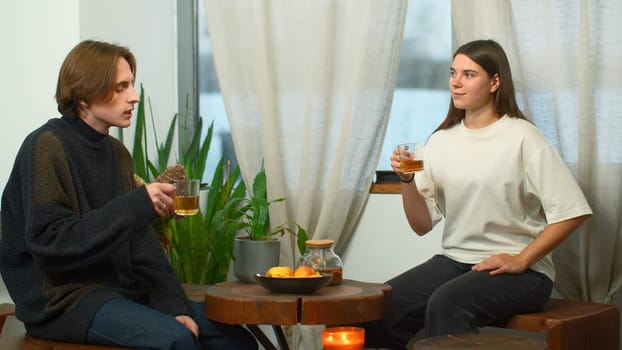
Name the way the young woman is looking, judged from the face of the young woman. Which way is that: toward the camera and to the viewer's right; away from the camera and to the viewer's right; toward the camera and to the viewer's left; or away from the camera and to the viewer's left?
toward the camera and to the viewer's left

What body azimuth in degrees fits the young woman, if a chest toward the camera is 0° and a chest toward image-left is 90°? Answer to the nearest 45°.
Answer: approximately 45°

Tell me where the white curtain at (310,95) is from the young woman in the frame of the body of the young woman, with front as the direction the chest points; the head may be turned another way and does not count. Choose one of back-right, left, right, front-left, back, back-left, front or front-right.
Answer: right

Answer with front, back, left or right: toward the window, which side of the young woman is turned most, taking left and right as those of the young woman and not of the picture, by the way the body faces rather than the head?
right

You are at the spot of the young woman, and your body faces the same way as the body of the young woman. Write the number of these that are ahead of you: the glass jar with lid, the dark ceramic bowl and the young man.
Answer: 3

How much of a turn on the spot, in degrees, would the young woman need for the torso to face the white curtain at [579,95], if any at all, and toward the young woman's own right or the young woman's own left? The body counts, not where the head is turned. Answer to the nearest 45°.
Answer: approximately 180°

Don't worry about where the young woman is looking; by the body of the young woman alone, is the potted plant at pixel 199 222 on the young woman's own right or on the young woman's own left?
on the young woman's own right

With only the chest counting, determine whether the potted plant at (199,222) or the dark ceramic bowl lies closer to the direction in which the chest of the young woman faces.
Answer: the dark ceramic bowl

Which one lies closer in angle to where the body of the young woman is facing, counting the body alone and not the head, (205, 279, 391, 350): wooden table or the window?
the wooden table

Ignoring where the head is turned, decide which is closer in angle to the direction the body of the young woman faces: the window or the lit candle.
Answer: the lit candle

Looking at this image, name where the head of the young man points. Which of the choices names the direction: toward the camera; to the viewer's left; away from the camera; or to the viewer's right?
to the viewer's right

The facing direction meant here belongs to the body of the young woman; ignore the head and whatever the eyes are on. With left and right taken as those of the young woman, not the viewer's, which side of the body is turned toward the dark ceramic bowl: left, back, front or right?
front
